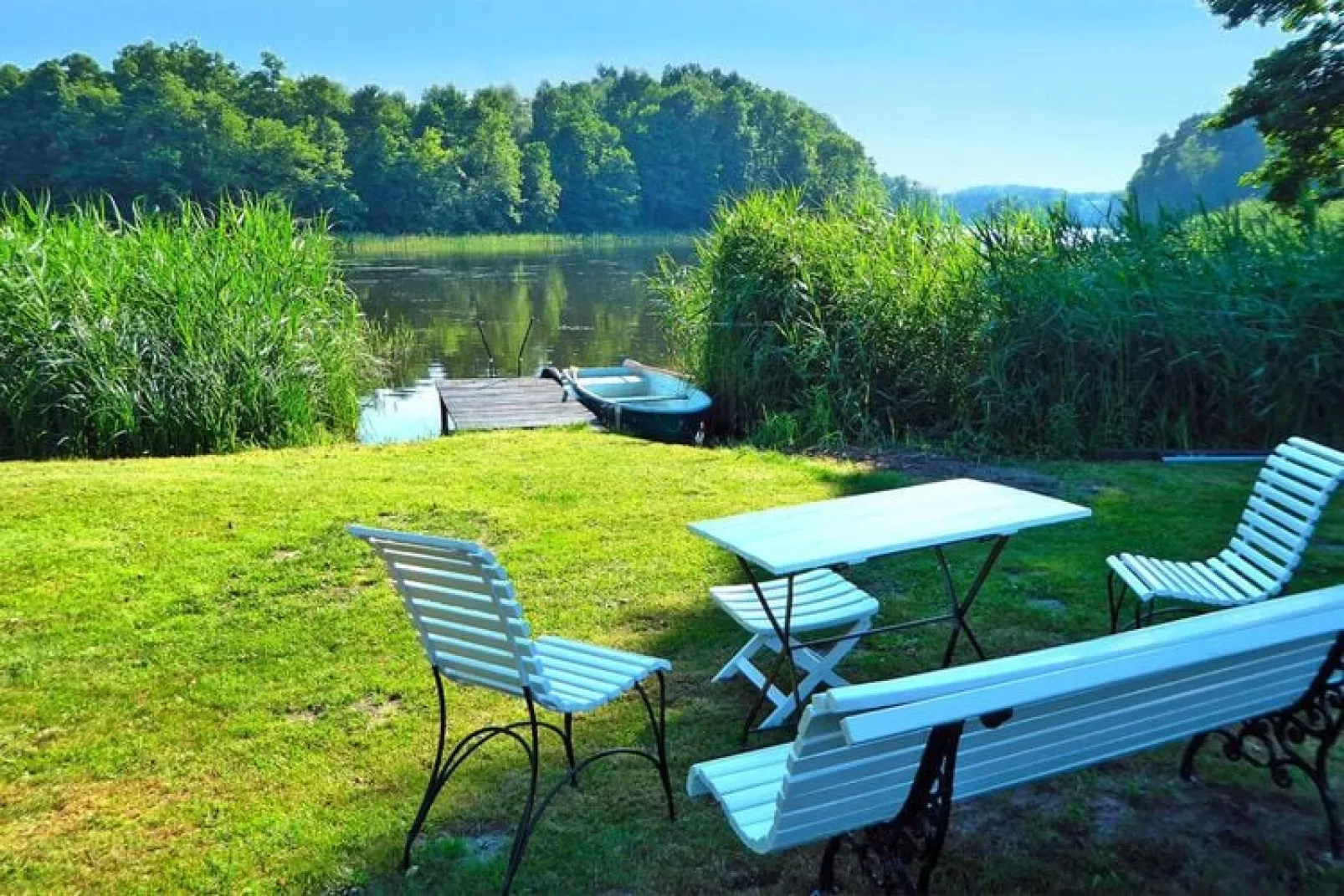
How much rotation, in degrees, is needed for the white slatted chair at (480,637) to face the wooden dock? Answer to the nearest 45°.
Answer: approximately 45° to its left

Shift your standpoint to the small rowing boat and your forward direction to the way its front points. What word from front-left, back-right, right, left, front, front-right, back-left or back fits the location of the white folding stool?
front-right

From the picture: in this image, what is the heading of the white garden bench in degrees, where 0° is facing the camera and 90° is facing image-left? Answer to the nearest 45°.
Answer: approximately 135°

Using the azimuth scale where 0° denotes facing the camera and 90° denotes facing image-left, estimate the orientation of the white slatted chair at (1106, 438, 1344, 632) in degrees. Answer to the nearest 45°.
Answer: approximately 45°

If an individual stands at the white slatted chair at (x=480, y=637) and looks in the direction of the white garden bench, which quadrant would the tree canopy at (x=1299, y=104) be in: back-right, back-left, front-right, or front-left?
front-left

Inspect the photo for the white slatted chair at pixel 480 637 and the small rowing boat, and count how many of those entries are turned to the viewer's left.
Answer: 0

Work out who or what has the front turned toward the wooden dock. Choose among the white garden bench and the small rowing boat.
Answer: the white garden bench

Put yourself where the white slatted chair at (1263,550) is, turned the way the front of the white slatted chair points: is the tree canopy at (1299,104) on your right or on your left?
on your right

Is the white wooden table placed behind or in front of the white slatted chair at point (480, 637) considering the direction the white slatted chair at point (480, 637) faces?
in front

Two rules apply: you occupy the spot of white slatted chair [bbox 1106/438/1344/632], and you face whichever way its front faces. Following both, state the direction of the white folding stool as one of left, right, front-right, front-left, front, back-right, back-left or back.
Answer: front

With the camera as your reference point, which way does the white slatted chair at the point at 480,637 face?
facing away from the viewer and to the right of the viewer

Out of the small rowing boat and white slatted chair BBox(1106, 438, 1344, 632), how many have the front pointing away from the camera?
0
